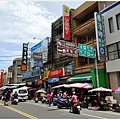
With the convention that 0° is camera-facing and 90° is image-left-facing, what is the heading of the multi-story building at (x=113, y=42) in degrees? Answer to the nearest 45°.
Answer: approximately 45°

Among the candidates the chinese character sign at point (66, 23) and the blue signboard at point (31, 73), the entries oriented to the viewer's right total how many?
0

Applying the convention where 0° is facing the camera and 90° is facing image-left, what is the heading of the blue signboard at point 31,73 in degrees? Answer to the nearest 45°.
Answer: approximately 45°

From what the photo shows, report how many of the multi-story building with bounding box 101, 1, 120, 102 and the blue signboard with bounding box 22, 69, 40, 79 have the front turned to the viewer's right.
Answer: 0

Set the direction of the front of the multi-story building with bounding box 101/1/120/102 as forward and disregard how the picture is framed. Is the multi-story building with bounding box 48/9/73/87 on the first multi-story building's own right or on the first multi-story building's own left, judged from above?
on the first multi-story building's own right

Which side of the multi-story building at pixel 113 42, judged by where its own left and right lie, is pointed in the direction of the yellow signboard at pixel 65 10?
right

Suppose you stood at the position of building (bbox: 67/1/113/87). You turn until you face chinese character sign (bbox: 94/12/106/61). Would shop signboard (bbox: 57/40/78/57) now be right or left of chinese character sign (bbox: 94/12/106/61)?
right

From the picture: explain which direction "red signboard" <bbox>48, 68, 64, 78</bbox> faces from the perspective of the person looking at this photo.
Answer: facing the viewer and to the left of the viewer

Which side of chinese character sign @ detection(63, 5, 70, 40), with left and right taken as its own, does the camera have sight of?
front
